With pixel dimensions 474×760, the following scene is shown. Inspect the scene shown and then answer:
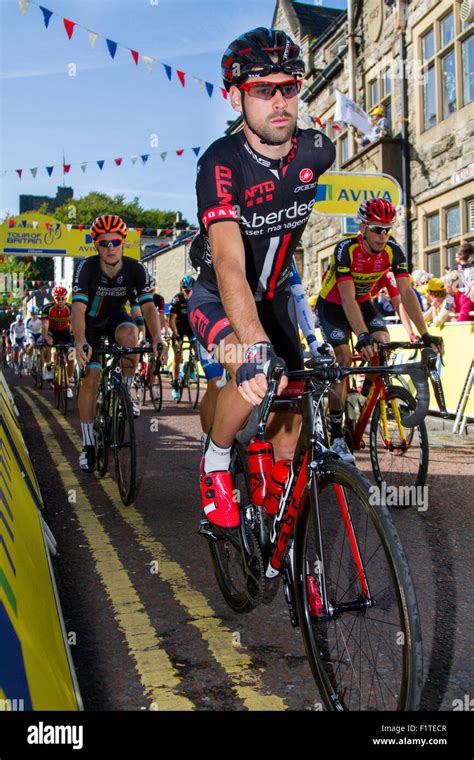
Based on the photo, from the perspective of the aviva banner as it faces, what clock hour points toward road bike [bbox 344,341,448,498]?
The road bike is roughly at 12 o'clock from the aviva banner.

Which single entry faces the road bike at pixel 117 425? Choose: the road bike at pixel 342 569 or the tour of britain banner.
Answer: the tour of britain banner

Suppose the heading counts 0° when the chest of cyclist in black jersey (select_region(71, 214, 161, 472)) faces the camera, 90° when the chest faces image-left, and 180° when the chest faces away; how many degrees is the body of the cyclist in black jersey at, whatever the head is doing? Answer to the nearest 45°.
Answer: approximately 0°

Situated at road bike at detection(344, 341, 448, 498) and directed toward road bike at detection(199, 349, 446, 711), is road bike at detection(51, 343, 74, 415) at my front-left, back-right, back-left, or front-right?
back-right

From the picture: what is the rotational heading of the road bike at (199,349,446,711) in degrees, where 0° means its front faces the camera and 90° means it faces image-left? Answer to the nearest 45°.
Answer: approximately 315°

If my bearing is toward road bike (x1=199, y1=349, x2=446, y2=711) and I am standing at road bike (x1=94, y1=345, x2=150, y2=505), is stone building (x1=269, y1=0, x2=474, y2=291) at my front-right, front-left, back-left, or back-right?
back-left

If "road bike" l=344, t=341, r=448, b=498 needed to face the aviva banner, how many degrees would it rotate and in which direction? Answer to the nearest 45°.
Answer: approximately 135° to its left
